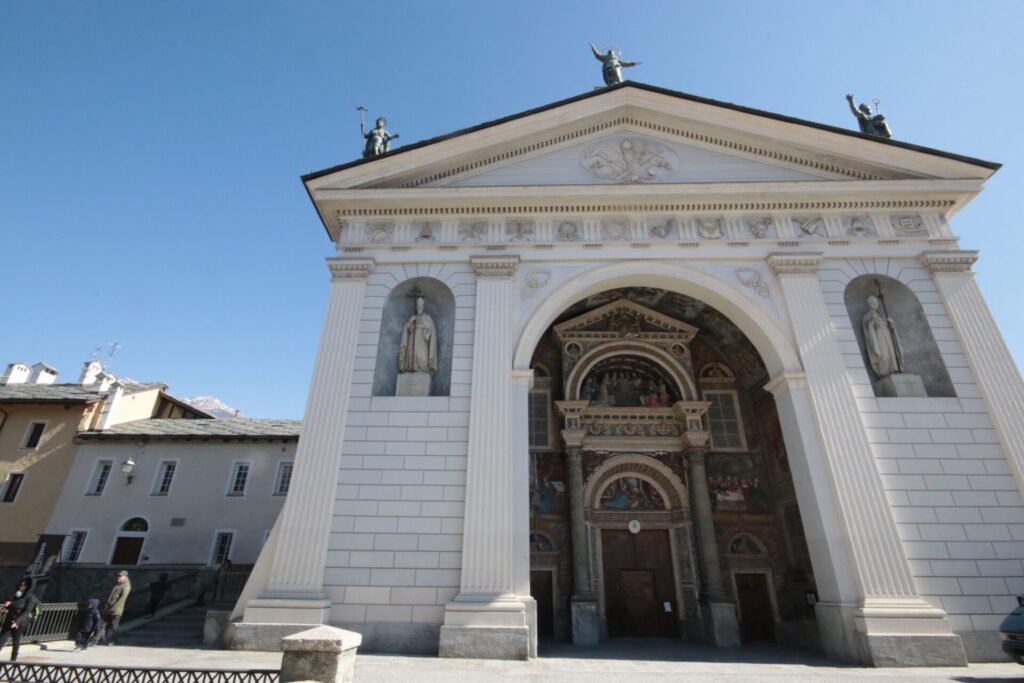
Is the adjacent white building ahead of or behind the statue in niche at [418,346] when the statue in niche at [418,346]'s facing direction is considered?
behind

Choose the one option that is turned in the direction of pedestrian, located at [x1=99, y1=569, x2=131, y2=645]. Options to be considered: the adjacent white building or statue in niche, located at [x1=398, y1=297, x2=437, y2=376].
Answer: the adjacent white building

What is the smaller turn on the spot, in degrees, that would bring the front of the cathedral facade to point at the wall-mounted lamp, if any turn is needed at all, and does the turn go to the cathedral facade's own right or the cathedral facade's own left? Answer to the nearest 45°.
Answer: approximately 90° to the cathedral facade's own right

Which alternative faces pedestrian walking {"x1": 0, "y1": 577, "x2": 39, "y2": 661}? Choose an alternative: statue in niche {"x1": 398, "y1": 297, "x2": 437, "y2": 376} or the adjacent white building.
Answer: the adjacent white building

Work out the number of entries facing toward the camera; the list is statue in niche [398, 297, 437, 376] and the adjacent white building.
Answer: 2

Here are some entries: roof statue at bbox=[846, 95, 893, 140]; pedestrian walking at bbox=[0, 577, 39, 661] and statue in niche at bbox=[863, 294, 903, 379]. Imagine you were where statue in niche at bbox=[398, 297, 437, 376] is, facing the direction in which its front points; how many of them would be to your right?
1

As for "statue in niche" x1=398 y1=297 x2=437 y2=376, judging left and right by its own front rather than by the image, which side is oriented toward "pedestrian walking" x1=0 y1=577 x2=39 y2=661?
right

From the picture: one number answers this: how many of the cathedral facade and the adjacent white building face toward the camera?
2

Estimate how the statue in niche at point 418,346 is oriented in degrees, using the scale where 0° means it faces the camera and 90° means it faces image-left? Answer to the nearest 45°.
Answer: approximately 0°

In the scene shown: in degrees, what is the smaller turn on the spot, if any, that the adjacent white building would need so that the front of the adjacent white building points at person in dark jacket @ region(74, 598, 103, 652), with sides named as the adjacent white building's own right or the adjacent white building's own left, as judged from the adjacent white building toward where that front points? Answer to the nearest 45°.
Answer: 0° — it already faces them

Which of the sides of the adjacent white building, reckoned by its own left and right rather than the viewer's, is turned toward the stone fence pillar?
front

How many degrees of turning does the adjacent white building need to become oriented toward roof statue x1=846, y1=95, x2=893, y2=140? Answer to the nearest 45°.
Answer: approximately 45° to its left
